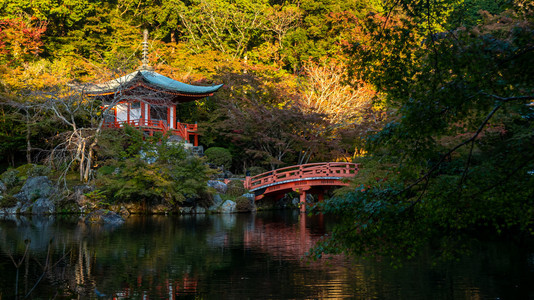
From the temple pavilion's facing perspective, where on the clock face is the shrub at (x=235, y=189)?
The shrub is roughly at 12 o'clock from the temple pavilion.

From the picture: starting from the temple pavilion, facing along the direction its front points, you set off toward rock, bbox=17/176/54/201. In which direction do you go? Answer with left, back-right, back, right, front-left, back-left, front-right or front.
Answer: right

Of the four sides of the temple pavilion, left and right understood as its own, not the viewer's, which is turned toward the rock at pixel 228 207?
front

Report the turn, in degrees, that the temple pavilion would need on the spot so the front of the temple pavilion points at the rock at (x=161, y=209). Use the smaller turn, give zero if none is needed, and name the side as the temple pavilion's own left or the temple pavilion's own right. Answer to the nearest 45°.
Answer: approximately 45° to the temple pavilion's own right

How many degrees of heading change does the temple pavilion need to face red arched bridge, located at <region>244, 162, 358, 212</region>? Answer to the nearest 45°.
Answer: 0° — it already faces it

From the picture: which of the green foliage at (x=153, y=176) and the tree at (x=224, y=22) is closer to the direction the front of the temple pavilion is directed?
the green foliage

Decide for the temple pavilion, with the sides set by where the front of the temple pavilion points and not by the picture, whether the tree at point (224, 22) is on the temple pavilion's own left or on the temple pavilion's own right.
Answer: on the temple pavilion's own left

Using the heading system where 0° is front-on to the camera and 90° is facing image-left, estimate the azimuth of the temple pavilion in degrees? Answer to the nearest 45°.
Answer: approximately 315°

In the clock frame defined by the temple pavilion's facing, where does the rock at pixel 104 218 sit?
The rock is roughly at 2 o'clock from the temple pavilion.

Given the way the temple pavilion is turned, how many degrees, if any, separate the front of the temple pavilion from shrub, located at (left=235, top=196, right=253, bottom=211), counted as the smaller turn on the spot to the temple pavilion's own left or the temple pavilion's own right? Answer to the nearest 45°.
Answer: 0° — it already faces it

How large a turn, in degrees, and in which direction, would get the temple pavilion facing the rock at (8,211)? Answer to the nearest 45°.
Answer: approximately 90° to its right

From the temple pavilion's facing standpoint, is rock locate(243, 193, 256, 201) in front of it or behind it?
in front

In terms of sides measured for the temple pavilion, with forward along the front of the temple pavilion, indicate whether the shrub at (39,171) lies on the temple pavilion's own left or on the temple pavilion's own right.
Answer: on the temple pavilion's own right
